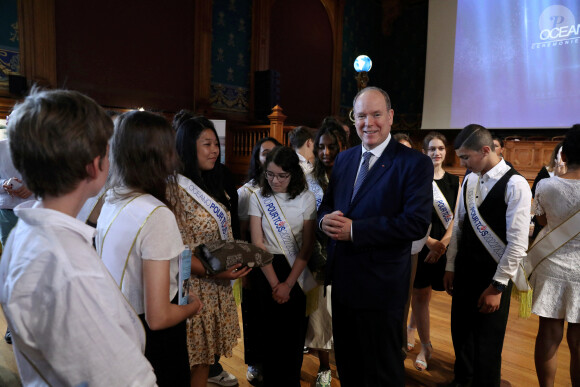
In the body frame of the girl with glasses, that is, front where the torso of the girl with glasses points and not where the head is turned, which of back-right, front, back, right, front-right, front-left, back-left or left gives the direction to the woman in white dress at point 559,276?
left

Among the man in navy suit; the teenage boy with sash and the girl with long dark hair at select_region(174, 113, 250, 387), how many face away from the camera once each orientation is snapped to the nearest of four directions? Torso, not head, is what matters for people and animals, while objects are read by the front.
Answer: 0

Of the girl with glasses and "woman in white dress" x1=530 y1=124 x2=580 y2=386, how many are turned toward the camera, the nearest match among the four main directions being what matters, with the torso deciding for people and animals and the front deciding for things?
1

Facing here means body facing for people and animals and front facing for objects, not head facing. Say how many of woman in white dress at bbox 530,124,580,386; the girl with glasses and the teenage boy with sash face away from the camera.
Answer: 1

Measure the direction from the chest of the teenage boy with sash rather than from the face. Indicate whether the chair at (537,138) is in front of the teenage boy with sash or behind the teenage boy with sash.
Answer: behind

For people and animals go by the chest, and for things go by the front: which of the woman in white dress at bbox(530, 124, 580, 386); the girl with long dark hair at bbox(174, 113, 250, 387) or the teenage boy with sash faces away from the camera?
the woman in white dress

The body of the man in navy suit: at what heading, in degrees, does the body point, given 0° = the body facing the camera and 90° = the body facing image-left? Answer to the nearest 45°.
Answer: approximately 45°

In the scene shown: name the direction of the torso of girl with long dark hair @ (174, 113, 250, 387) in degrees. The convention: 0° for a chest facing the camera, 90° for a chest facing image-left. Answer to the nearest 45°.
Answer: approximately 315°

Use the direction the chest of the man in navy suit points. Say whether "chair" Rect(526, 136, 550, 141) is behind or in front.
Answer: behind

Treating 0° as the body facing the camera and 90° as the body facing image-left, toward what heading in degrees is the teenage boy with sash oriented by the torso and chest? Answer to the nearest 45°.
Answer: approximately 45°

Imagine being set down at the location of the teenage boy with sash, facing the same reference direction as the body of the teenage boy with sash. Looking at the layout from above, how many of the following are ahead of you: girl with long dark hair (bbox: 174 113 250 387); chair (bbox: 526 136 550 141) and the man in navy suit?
2

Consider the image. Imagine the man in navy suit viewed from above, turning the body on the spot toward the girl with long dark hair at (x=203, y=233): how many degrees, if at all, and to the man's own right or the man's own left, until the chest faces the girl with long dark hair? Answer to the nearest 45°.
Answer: approximately 45° to the man's own right

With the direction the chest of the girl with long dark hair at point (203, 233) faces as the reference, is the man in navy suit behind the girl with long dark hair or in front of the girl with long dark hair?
in front
